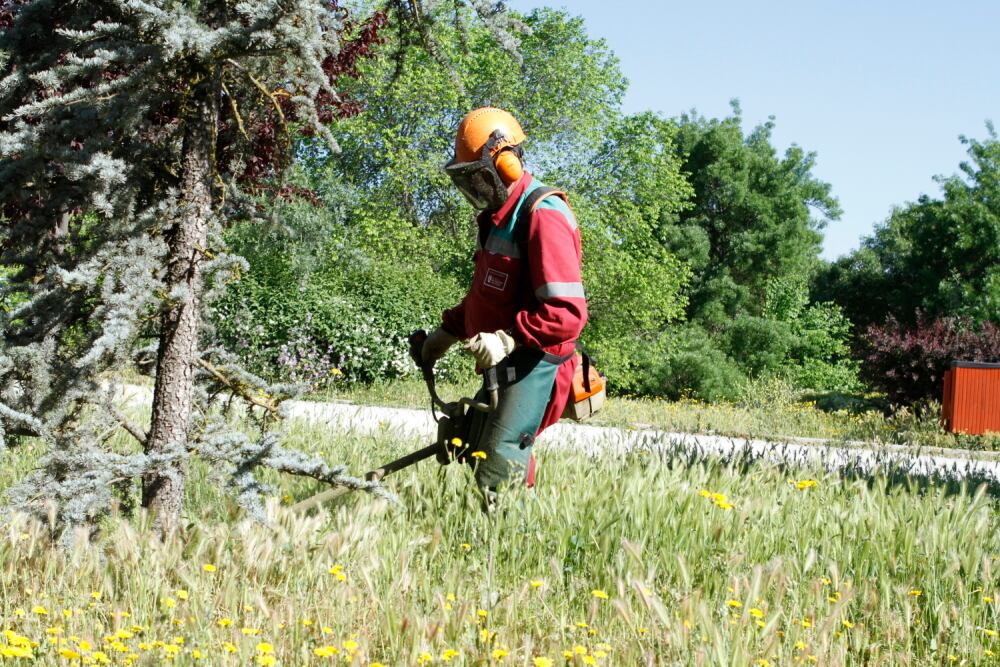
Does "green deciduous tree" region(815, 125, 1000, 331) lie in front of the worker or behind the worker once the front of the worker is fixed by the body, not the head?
behind

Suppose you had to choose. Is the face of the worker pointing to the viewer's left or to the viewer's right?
to the viewer's left

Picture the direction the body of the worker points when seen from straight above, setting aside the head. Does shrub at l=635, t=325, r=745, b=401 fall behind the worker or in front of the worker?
behind

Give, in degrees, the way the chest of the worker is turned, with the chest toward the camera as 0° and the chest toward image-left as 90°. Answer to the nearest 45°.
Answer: approximately 45°

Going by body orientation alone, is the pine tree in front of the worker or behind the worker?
in front

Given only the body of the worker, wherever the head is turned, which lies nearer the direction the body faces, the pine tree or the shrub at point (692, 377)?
the pine tree

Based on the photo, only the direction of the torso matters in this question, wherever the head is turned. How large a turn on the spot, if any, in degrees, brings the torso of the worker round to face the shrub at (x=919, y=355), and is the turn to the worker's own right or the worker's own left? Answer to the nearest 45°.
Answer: approximately 180°
